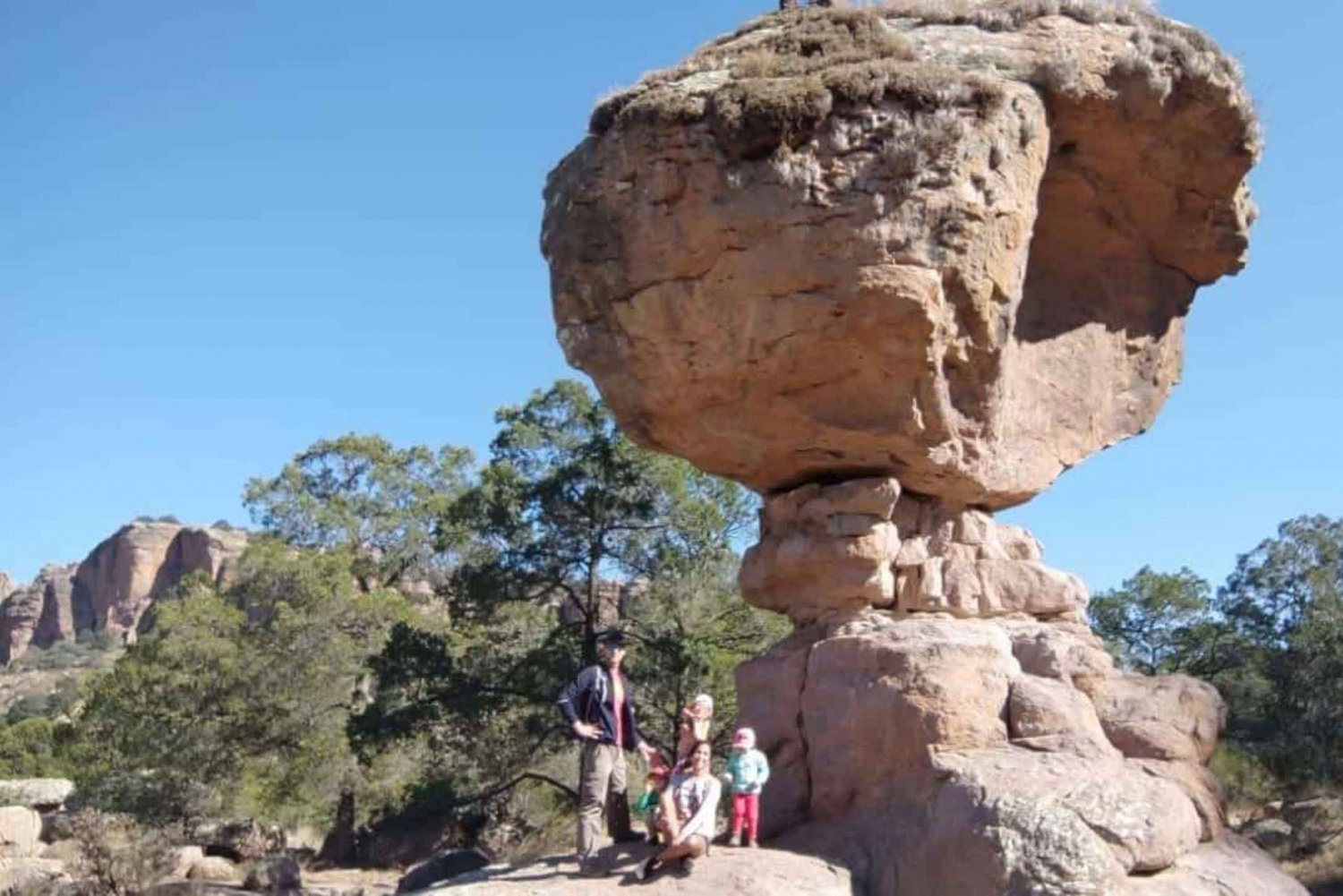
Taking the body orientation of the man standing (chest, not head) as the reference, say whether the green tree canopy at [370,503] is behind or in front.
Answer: behind

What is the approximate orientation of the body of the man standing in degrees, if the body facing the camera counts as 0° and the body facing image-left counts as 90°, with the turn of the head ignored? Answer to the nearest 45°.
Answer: approximately 315°

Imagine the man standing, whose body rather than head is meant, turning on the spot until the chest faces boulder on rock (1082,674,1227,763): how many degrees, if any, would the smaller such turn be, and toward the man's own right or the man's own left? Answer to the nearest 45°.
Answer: approximately 45° to the man's own left

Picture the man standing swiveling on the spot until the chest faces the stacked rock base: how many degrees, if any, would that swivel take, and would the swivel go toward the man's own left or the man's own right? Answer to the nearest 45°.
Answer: approximately 45° to the man's own left

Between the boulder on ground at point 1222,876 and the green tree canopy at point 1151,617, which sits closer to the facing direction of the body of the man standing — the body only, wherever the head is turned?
the boulder on ground

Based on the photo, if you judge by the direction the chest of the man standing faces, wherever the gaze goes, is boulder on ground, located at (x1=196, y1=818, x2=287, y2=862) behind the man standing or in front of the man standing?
behind

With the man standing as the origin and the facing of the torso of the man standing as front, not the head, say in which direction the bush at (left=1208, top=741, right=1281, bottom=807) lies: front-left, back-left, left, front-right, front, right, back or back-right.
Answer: left

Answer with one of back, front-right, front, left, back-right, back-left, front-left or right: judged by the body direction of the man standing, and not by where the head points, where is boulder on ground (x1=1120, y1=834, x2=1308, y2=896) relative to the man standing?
front-left

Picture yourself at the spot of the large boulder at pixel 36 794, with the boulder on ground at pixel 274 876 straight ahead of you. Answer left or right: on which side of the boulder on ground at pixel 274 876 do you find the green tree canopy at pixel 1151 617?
left
